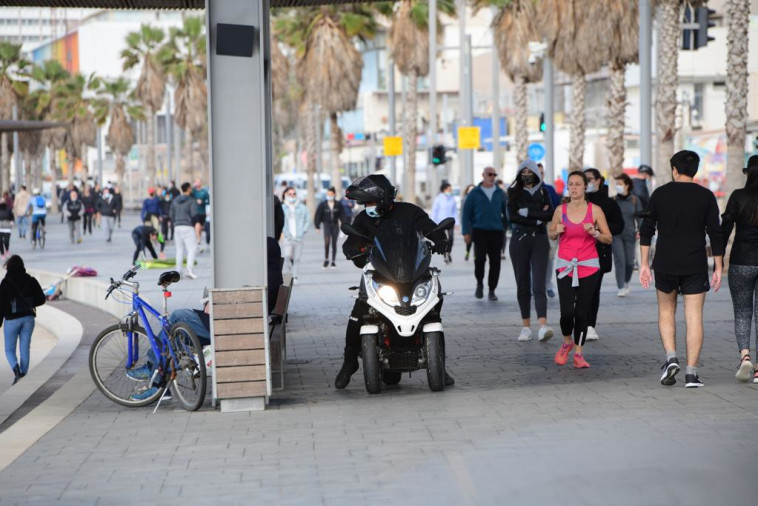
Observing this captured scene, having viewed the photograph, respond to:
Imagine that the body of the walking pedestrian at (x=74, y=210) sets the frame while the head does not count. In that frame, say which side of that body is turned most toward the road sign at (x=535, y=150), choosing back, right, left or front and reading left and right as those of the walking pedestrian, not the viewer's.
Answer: left

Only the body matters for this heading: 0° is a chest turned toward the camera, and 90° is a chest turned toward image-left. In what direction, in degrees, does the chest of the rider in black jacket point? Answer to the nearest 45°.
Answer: approximately 0°

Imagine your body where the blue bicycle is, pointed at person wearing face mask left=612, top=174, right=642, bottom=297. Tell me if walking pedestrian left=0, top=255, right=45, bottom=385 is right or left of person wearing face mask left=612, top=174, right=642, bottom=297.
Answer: left

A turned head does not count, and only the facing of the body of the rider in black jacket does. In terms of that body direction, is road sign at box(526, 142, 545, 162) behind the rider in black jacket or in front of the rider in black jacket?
behind

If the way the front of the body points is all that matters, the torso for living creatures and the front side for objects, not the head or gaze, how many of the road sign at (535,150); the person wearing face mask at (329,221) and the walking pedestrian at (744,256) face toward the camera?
2

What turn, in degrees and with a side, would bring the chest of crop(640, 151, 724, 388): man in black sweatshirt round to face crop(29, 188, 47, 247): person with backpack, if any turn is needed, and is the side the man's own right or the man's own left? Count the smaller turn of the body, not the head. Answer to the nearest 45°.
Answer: approximately 45° to the man's own left

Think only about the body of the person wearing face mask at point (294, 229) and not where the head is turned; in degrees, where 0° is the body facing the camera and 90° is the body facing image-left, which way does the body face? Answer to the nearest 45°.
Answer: approximately 0°

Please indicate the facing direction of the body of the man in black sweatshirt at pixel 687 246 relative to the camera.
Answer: away from the camera
